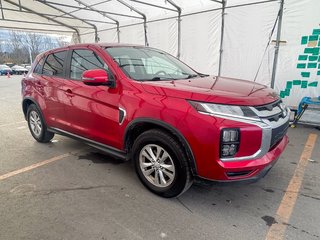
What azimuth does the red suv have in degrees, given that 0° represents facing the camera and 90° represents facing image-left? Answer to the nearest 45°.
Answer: approximately 315°
